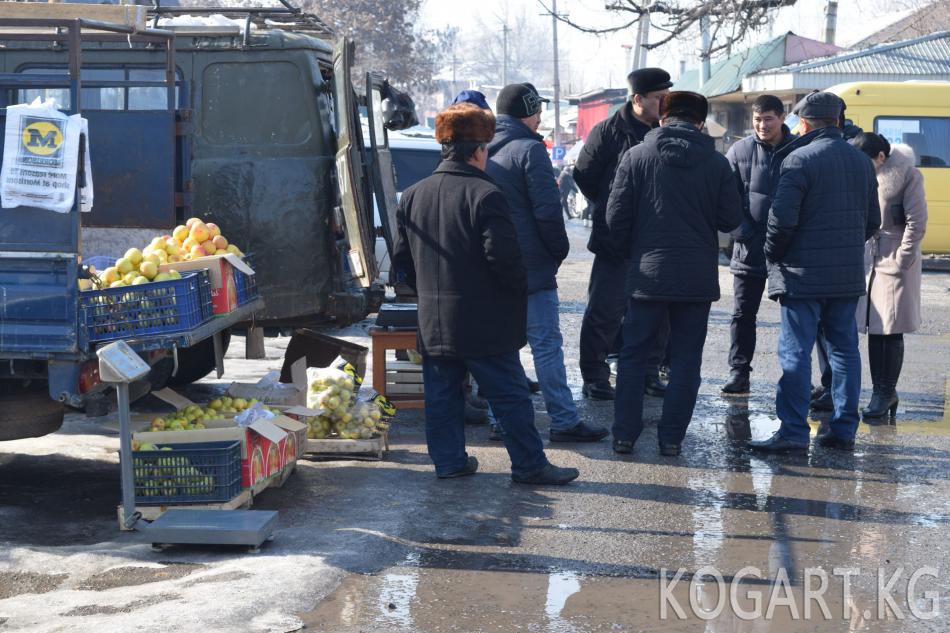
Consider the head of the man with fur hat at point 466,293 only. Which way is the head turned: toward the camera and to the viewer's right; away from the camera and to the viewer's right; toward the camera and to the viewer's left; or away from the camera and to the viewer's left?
away from the camera and to the viewer's right

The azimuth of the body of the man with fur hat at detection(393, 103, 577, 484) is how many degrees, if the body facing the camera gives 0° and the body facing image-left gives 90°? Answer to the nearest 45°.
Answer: approximately 225°

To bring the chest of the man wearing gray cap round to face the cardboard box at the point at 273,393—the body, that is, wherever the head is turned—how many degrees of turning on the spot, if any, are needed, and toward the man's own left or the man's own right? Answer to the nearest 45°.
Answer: approximately 45° to the man's own left

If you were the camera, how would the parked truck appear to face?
facing to the left of the viewer

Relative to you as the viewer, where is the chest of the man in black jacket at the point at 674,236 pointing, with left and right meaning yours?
facing away from the viewer

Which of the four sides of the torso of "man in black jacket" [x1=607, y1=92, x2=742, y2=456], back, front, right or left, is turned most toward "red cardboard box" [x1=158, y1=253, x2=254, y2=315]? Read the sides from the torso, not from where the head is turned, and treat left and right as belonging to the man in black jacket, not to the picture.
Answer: left

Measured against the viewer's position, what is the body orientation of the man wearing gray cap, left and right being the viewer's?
facing away from the viewer and to the left of the viewer

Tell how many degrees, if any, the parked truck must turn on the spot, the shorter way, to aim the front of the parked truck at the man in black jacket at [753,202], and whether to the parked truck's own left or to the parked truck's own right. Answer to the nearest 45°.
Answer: approximately 180°

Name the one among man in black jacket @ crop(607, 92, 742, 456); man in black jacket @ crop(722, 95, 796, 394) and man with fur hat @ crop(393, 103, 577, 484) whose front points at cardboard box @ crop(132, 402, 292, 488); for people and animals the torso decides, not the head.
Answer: man in black jacket @ crop(722, 95, 796, 394)

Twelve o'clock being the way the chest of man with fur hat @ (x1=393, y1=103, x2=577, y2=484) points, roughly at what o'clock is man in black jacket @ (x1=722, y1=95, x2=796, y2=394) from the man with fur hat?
The man in black jacket is roughly at 12 o'clock from the man with fur hat.

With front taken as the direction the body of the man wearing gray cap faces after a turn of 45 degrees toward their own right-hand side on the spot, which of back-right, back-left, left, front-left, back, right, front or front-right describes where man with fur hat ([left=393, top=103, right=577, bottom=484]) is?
back-left

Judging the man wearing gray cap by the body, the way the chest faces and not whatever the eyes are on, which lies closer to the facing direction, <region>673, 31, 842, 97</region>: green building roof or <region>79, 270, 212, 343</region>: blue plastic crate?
the green building roof

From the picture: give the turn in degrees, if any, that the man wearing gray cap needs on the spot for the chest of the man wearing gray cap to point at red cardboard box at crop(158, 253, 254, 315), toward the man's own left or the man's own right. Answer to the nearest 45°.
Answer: approximately 90° to the man's own left

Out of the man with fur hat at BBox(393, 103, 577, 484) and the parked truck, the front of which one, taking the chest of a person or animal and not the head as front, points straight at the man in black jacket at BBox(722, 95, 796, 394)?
the man with fur hat

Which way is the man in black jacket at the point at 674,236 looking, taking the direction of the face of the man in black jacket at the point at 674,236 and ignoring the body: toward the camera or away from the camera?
away from the camera
